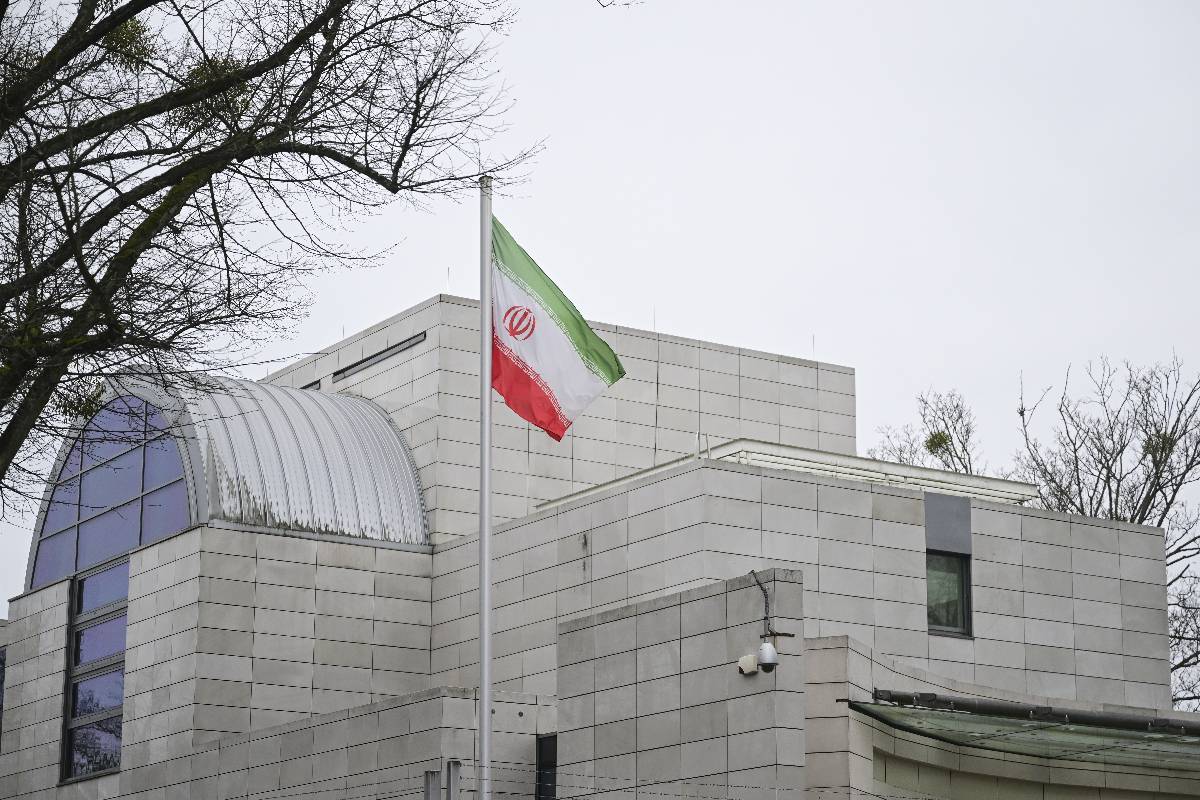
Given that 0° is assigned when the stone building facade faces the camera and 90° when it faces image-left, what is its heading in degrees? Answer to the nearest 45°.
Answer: approximately 315°

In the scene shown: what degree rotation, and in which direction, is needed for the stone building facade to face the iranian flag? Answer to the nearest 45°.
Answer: approximately 45° to its right

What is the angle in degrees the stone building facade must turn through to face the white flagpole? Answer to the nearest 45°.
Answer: approximately 45° to its right
